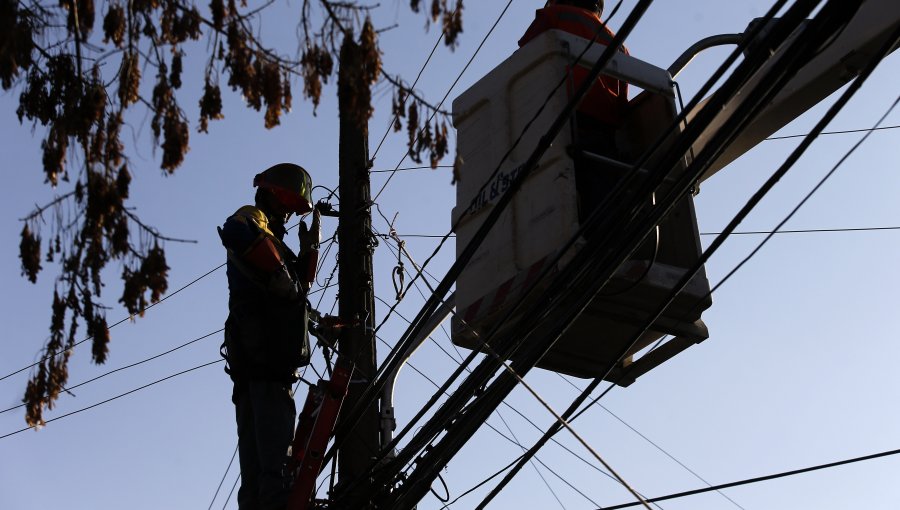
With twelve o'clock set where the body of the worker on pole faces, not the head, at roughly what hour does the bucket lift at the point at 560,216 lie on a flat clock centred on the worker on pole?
The bucket lift is roughly at 1 o'clock from the worker on pole.

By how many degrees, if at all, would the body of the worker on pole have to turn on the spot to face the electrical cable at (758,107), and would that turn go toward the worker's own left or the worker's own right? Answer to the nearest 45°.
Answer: approximately 45° to the worker's own right

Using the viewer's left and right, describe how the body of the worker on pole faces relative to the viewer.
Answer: facing to the right of the viewer

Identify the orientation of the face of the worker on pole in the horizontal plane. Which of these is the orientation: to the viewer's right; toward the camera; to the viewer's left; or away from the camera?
to the viewer's right

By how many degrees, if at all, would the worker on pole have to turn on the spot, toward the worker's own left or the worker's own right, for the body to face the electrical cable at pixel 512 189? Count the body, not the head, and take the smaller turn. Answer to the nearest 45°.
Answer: approximately 45° to the worker's own right

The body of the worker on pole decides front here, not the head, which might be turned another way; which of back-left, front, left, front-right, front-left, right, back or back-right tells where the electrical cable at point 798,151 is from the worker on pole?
front-right
